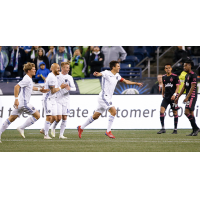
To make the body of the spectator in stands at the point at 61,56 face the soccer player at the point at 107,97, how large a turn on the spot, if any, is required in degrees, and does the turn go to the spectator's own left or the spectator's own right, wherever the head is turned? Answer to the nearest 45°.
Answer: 0° — they already face them

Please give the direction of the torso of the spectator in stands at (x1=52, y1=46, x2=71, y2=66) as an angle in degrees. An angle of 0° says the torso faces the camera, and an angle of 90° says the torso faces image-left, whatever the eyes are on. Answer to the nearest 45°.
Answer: approximately 0°

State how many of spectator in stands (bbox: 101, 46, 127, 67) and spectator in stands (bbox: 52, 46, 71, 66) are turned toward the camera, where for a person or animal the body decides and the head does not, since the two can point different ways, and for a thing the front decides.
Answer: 2

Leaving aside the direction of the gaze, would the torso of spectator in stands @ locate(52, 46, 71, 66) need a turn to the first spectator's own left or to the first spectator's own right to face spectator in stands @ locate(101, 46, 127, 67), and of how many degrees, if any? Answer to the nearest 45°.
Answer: approximately 90° to the first spectator's own left

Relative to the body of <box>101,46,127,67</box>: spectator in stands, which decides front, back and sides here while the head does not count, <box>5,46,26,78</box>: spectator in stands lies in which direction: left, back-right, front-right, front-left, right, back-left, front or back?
right

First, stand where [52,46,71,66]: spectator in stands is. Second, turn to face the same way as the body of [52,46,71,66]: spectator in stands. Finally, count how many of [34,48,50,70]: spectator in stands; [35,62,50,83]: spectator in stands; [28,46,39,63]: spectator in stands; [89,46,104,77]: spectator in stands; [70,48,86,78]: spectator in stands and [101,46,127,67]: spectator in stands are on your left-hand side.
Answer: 3

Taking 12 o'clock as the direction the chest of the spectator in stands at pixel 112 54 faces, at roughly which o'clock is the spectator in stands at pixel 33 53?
the spectator in stands at pixel 33 53 is roughly at 3 o'clock from the spectator in stands at pixel 112 54.

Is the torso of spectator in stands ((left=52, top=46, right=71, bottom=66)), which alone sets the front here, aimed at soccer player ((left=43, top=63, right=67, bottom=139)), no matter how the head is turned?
yes

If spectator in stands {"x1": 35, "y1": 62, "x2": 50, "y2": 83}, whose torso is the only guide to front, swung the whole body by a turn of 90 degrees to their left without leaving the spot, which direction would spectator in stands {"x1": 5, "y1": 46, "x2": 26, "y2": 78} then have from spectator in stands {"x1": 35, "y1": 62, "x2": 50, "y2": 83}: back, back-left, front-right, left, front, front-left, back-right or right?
back-left

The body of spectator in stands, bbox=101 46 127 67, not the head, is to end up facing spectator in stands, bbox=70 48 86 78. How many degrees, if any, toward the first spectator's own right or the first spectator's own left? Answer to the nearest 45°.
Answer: approximately 90° to the first spectator's own right

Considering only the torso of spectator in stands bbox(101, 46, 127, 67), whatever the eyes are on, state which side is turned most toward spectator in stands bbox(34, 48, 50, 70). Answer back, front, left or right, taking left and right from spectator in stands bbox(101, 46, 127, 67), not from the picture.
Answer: right

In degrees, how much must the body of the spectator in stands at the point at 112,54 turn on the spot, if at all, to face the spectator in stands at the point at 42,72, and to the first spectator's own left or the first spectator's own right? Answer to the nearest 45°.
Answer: approximately 90° to the first spectator's own right
